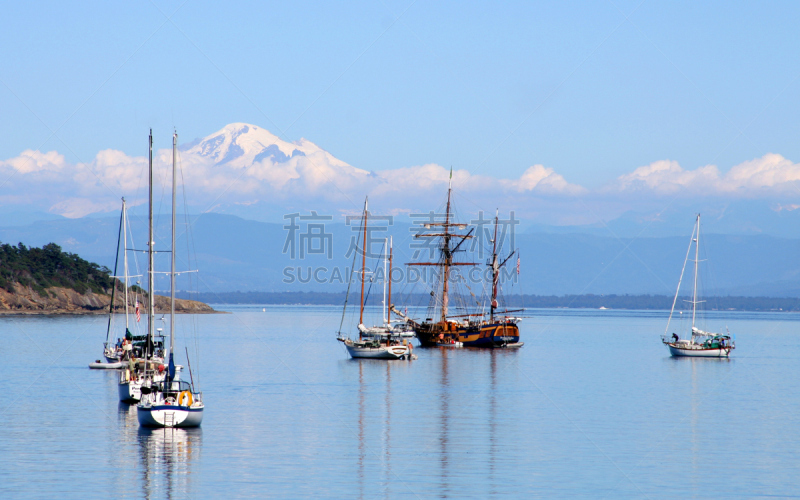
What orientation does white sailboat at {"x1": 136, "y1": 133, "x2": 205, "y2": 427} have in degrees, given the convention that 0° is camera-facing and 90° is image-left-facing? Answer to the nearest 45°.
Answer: approximately 180°
